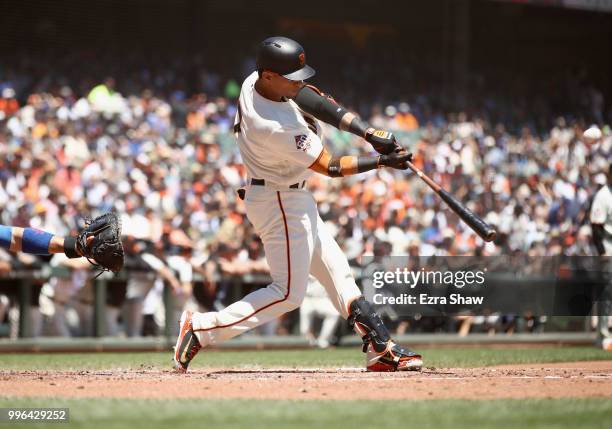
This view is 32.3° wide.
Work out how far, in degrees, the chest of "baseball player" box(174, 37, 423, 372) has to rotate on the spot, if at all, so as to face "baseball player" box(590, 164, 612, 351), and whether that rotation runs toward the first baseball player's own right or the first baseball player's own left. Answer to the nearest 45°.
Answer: approximately 45° to the first baseball player's own left

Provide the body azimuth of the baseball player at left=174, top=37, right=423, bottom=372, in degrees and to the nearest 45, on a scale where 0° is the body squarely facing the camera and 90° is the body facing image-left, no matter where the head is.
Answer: approximately 270°
